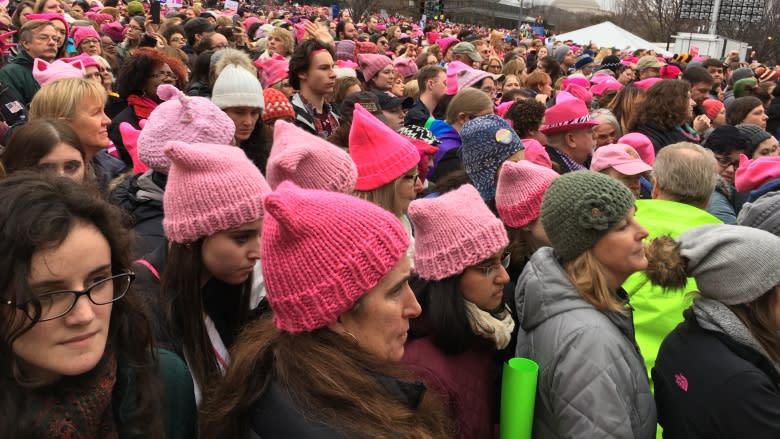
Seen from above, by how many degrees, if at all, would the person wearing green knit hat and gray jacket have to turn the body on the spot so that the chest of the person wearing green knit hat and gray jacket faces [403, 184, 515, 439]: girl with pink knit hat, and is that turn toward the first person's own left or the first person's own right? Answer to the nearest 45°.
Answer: approximately 180°

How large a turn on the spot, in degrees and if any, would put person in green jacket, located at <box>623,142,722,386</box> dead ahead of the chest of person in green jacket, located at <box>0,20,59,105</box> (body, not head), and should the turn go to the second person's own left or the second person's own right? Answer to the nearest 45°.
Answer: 0° — they already face them

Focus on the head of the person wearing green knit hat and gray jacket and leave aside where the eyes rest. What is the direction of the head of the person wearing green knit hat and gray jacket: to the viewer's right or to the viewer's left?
to the viewer's right

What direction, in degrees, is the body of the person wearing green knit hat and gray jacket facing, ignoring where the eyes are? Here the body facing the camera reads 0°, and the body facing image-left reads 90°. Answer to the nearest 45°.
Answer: approximately 270°

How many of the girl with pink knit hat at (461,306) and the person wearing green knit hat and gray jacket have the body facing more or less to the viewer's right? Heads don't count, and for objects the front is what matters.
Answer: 2

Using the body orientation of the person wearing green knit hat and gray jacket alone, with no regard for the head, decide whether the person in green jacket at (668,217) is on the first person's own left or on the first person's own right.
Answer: on the first person's own left

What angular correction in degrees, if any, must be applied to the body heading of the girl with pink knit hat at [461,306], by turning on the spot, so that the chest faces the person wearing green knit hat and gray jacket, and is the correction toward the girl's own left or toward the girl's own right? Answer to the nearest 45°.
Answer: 0° — they already face them

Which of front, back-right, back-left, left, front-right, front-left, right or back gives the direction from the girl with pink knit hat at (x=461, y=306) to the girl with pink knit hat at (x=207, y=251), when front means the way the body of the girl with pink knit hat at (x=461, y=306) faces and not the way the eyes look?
back

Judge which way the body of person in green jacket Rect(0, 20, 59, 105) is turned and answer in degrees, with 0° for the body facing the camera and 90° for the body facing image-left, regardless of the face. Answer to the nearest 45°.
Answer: approximately 315°
